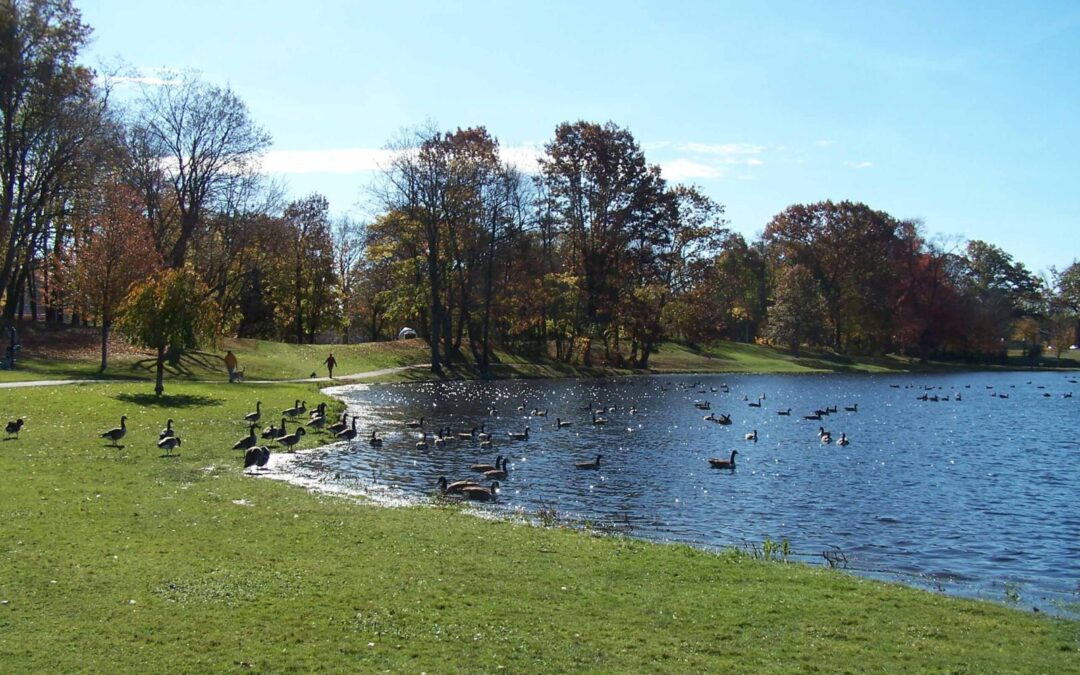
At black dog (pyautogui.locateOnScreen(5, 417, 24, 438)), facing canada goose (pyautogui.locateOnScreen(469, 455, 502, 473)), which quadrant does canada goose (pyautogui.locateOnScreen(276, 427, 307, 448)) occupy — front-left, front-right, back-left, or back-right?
front-left

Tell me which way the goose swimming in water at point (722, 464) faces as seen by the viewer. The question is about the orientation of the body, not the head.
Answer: to the viewer's right

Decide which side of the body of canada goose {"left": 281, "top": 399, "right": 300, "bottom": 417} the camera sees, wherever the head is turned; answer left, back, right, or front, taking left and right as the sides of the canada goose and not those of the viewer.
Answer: right

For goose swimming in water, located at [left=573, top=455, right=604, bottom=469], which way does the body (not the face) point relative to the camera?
to the viewer's right

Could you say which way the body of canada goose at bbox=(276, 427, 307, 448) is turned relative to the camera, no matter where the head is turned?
to the viewer's right

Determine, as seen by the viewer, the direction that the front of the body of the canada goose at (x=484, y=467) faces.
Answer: to the viewer's right
